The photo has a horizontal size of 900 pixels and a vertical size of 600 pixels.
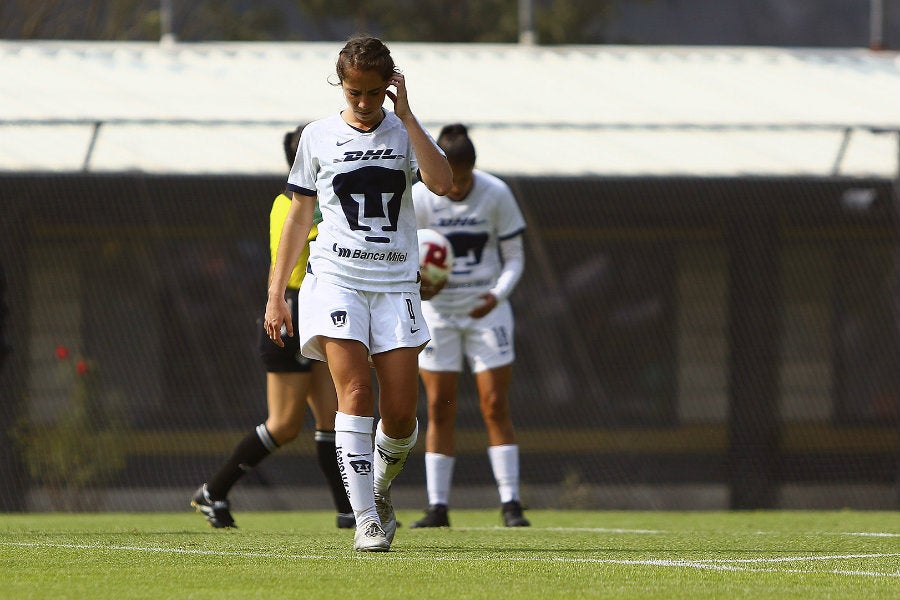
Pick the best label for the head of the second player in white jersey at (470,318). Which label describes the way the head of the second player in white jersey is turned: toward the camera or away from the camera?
toward the camera

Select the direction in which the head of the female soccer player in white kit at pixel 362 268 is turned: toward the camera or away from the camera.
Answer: toward the camera

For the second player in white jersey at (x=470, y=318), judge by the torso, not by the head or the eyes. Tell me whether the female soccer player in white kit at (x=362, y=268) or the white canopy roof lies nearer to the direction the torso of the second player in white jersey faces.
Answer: the female soccer player in white kit

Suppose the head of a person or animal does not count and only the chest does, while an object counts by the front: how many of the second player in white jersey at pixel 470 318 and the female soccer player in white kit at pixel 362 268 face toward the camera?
2

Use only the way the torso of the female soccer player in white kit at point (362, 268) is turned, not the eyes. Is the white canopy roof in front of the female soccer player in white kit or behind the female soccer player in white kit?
behind

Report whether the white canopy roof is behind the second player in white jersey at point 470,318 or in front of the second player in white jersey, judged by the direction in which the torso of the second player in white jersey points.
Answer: behind

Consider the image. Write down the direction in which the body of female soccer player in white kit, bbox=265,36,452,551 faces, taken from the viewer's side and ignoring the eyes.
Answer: toward the camera

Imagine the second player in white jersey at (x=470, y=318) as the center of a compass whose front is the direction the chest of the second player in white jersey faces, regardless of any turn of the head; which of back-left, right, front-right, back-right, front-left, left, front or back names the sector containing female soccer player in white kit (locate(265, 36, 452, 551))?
front

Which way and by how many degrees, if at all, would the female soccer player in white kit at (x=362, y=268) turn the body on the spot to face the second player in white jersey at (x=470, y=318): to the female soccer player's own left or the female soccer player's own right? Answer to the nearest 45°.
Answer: approximately 180°

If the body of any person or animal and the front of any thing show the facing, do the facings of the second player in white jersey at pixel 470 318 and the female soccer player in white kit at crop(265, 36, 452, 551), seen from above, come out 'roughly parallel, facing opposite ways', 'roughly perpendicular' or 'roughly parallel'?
roughly parallel

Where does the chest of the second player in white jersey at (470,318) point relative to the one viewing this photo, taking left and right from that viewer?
facing the viewer
